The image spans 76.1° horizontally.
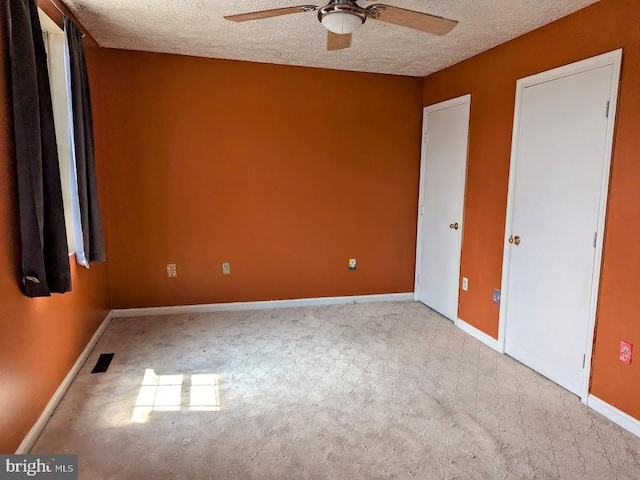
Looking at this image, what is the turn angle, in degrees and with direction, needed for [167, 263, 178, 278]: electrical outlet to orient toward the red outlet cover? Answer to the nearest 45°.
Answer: approximately 45° to its left

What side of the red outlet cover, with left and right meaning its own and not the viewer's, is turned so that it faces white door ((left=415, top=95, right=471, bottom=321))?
right

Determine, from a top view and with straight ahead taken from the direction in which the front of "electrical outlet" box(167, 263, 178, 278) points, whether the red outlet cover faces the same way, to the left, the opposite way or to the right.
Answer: to the right

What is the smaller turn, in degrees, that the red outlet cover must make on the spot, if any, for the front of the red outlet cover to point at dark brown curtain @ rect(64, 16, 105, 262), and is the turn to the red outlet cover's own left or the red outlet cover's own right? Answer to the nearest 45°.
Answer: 0° — it already faces it

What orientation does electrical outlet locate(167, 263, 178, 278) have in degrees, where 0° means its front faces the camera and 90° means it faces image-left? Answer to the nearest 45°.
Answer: approximately 0°

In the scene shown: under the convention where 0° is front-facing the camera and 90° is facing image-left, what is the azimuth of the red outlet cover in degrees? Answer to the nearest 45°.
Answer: approximately 45°

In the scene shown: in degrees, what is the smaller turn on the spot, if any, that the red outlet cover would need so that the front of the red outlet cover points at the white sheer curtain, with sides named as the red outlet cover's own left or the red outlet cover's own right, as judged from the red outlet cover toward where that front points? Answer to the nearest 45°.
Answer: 0° — it already faces it

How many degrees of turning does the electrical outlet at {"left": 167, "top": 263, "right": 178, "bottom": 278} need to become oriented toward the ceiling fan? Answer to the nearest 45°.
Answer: approximately 45° to its left
